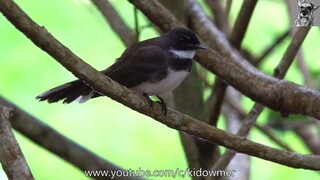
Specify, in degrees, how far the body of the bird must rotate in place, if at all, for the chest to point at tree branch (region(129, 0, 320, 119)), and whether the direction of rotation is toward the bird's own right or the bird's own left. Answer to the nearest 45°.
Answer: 0° — it already faces it

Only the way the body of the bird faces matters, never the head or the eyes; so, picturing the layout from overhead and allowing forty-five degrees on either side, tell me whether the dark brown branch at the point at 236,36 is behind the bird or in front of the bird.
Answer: in front

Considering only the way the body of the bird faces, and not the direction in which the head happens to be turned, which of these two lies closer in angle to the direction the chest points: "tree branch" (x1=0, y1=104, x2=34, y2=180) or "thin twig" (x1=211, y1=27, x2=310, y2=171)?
the thin twig

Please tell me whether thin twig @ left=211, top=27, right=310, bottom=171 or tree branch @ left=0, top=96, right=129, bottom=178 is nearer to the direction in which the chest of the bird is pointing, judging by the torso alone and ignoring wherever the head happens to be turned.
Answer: the thin twig

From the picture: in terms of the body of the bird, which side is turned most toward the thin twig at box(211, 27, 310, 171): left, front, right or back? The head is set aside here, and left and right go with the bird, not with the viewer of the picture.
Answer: front

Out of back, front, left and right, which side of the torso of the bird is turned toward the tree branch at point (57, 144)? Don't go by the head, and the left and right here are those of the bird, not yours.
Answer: back

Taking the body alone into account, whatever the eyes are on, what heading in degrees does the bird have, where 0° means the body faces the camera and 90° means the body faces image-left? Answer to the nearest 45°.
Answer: approximately 270°

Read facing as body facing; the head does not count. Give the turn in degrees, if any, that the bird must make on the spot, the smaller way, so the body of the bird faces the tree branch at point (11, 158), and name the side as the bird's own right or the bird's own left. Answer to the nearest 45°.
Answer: approximately 135° to the bird's own right
